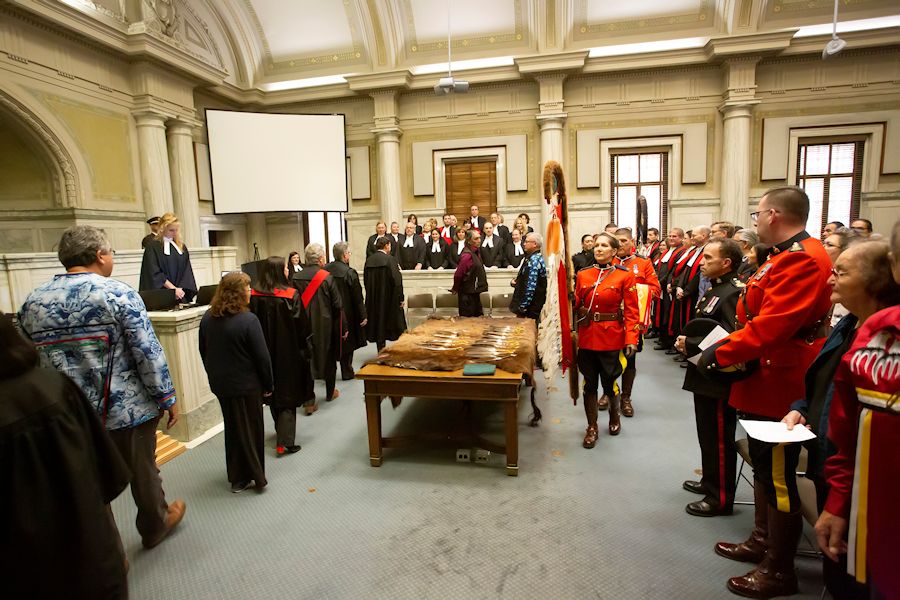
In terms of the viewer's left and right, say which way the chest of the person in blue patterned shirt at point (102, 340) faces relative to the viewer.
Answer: facing away from the viewer and to the right of the viewer

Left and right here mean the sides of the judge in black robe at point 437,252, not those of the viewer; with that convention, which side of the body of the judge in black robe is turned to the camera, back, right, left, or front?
front

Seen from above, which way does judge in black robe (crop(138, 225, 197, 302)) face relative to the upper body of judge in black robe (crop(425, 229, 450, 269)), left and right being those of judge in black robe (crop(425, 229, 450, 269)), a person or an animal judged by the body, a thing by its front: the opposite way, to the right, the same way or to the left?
to the left

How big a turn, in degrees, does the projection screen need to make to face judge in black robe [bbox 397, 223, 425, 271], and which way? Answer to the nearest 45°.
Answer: approximately 45° to its left

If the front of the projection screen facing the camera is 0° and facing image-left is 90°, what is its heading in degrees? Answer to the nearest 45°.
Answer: approximately 0°

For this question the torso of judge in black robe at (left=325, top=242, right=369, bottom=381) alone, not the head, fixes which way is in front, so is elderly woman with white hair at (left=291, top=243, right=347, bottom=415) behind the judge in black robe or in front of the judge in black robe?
behind

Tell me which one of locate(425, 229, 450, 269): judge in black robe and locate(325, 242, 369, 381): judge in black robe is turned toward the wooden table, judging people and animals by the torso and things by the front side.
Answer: locate(425, 229, 450, 269): judge in black robe

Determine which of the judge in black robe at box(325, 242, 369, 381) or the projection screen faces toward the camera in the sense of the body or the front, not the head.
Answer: the projection screen

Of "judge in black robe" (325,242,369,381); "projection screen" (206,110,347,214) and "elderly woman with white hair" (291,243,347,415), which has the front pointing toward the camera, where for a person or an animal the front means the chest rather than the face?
the projection screen

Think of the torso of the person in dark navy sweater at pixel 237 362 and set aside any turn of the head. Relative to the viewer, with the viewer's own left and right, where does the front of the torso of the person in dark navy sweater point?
facing away from the viewer and to the right of the viewer

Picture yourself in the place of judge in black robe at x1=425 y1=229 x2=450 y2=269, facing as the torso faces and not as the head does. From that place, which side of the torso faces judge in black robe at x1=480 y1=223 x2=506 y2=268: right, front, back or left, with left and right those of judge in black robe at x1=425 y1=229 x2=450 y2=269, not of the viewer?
left

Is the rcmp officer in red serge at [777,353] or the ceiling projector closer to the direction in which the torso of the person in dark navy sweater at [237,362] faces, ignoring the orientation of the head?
the ceiling projector

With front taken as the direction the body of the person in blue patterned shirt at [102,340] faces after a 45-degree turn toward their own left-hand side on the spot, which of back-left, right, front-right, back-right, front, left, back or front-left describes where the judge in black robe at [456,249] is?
front-right
